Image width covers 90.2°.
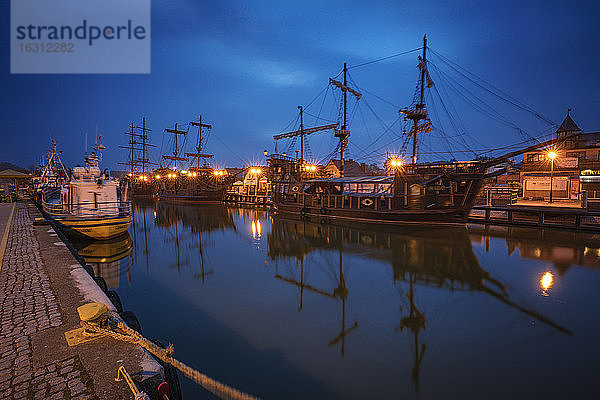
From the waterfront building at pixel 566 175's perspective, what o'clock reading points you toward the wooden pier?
The wooden pier is roughly at 12 o'clock from the waterfront building.

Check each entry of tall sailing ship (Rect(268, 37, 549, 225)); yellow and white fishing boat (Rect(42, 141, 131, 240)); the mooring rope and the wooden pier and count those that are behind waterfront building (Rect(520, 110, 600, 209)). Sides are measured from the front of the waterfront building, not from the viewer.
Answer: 0

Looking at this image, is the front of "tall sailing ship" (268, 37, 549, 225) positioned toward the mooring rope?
no

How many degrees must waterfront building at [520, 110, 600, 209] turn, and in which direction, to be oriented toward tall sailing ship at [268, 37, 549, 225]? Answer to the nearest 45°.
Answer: approximately 45° to its right

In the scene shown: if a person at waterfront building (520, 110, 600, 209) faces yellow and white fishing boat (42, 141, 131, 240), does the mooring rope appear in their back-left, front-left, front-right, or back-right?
front-left

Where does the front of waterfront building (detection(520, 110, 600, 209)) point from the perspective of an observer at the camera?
facing the viewer

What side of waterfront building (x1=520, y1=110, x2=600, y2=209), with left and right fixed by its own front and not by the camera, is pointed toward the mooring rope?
front

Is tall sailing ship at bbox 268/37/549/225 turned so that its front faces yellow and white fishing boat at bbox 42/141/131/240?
no

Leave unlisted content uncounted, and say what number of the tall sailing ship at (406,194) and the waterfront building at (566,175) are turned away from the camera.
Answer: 0

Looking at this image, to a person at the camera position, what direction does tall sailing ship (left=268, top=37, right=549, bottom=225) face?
facing the viewer and to the right of the viewer

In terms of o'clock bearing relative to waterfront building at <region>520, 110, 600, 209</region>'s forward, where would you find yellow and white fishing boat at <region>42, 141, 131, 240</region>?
The yellow and white fishing boat is roughly at 1 o'clock from the waterfront building.
